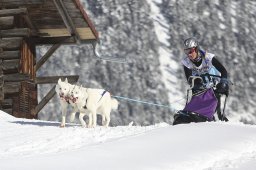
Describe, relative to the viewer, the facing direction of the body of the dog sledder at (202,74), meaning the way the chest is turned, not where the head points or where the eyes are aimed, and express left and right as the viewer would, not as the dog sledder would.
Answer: facing the viewer and to the left of the viewer

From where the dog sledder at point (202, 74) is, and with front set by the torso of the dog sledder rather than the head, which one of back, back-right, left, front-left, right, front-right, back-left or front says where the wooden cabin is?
right

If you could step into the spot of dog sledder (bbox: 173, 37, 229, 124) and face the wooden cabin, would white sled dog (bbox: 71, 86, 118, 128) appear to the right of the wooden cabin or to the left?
left

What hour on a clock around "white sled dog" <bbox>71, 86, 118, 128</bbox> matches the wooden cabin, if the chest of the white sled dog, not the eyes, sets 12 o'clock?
The wooden cabin is roughly at 4 o'clock from the white sled dog.

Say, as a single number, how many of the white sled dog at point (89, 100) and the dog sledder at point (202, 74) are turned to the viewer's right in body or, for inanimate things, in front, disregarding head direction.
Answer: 0

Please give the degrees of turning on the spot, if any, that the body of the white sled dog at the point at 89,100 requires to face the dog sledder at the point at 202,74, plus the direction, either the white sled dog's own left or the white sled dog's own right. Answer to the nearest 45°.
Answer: approximately 135° to the white sled dog's own left

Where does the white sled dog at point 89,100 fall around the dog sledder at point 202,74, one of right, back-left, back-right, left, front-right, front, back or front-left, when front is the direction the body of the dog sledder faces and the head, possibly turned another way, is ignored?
front-right
